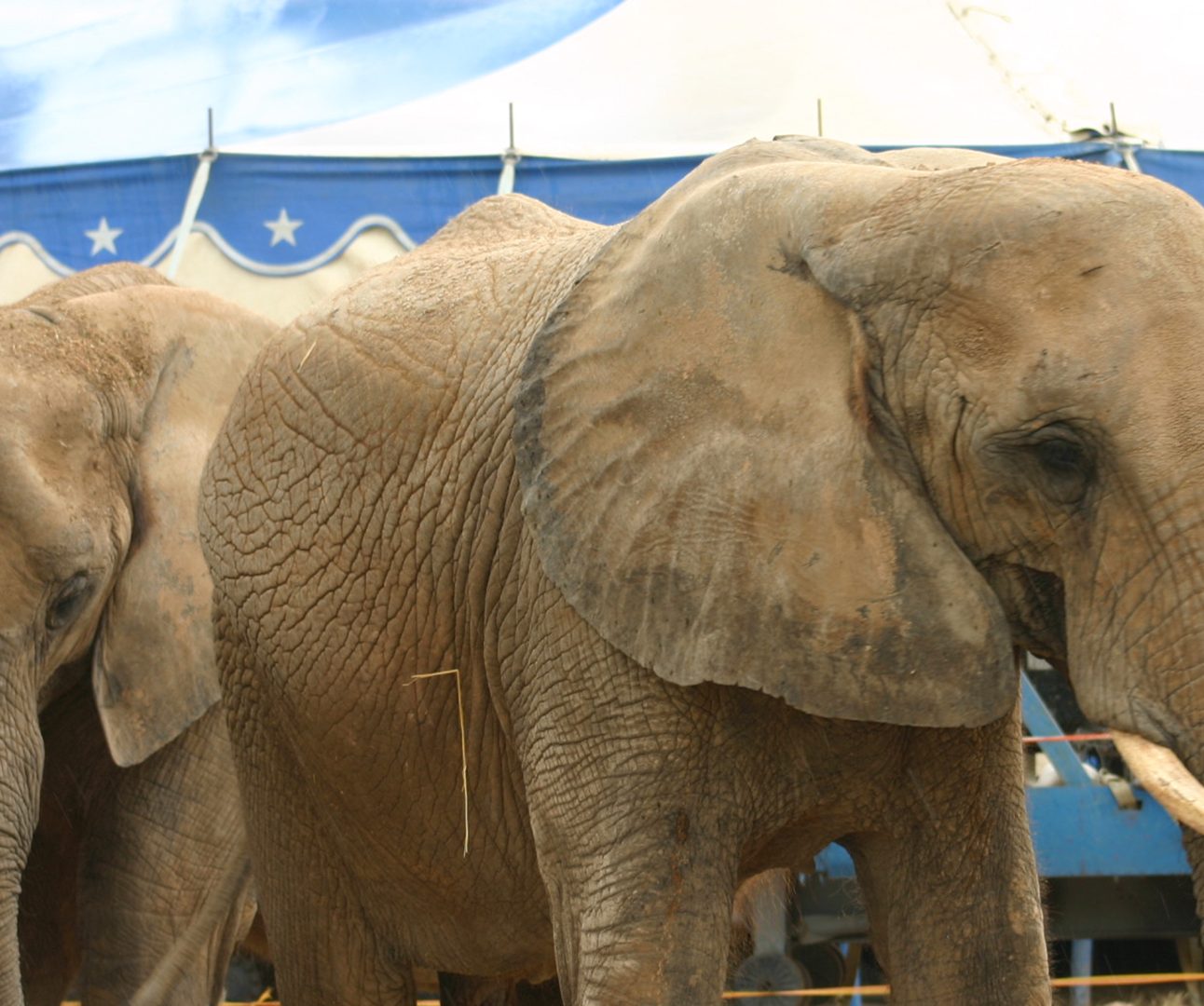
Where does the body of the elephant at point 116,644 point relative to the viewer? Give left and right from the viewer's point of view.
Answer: facing the viewer and to the left of the viewer

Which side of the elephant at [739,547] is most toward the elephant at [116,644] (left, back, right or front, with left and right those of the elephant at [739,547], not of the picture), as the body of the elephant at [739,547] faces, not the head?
back

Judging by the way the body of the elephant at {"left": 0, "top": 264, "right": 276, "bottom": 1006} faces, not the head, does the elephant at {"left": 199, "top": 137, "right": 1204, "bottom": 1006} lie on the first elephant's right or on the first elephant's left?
on the first elephant's left

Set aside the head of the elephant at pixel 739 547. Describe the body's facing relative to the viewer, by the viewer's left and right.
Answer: facing the viewer and to the right of the viewer

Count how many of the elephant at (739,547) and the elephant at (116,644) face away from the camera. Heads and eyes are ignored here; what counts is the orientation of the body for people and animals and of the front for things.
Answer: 0
